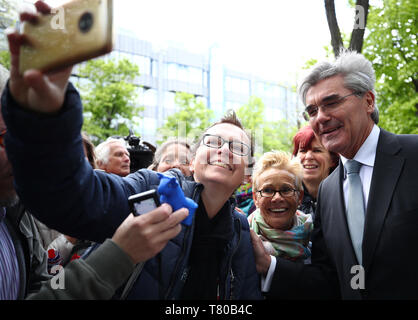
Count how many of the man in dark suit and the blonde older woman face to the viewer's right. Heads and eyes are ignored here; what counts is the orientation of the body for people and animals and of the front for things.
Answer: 0

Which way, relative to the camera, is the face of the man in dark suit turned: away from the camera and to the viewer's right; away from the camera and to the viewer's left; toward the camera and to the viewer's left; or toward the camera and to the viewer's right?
toward the camera and to the viewer's left

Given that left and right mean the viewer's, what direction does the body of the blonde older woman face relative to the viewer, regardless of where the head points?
facing the viewer

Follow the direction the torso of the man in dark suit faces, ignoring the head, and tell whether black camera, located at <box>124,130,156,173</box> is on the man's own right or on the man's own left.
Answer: on the man's own right

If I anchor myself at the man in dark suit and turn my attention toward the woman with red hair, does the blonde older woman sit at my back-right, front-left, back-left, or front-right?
front-left

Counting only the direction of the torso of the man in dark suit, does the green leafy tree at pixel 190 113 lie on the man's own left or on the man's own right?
on the man's own right

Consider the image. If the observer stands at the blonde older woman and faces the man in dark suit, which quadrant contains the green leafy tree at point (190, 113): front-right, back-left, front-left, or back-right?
back-left

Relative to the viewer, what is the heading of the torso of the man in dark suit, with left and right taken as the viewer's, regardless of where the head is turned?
facing the viewer and to the left of the viewer

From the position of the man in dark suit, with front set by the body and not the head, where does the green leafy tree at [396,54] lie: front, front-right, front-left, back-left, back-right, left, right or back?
back-right

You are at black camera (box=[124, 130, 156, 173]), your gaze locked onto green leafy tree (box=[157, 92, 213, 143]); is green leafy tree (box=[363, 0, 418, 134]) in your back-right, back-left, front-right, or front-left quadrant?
front-right
